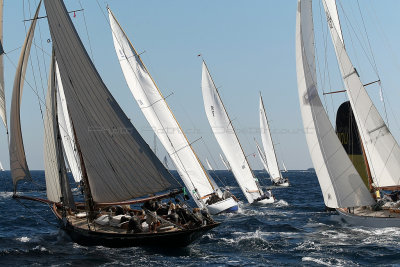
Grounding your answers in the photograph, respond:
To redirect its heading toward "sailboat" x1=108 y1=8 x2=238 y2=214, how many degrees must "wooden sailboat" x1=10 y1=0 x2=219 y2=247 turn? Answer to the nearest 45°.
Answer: approximately 45° to its right
